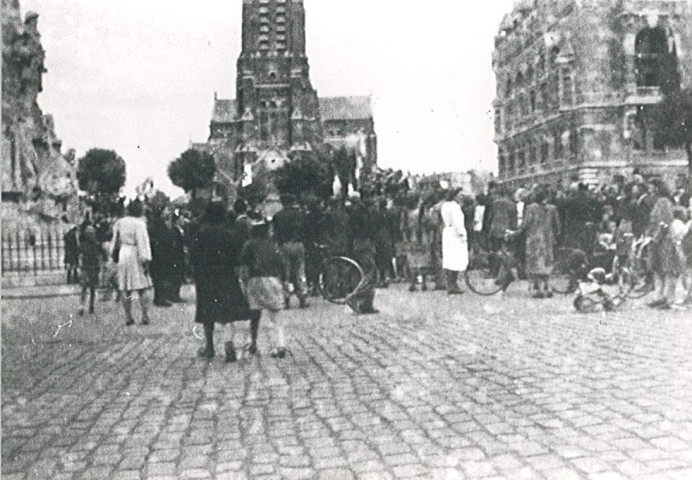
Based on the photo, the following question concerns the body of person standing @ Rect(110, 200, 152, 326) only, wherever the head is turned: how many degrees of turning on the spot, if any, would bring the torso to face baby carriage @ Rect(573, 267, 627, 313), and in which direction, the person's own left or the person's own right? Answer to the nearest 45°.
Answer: approximately 90° to the person's own right

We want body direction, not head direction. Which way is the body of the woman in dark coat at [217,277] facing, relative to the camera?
away from the camera

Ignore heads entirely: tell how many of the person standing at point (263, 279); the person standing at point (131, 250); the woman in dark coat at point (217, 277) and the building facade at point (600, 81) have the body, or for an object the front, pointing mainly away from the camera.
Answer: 3

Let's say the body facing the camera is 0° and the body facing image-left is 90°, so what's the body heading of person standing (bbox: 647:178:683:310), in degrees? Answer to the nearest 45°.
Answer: approximately 90°

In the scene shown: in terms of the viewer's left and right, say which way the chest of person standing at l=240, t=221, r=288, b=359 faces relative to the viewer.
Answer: facing away from the viewer

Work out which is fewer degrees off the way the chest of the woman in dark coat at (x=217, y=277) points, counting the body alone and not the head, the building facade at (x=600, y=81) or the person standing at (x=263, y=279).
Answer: the building facade

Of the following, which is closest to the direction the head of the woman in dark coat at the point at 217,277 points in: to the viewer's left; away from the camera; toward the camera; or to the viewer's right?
away from the camera

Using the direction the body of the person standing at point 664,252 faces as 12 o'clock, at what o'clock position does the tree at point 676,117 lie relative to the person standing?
The tree is roughly at 3 o'clock from the person standing.

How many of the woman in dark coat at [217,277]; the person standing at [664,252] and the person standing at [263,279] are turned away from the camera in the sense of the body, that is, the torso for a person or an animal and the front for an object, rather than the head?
2

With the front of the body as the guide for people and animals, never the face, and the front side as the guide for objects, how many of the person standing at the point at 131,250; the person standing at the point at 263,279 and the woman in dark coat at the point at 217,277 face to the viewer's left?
0

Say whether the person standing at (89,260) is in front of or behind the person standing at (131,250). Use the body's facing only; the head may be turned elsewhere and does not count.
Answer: in front

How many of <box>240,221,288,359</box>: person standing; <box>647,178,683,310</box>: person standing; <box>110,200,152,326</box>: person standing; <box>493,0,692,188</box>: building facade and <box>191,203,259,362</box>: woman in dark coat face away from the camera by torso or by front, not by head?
4

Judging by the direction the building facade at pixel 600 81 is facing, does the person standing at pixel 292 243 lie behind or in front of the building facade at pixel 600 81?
in front

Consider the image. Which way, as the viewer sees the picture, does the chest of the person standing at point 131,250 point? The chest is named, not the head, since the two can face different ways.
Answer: away from the camera
